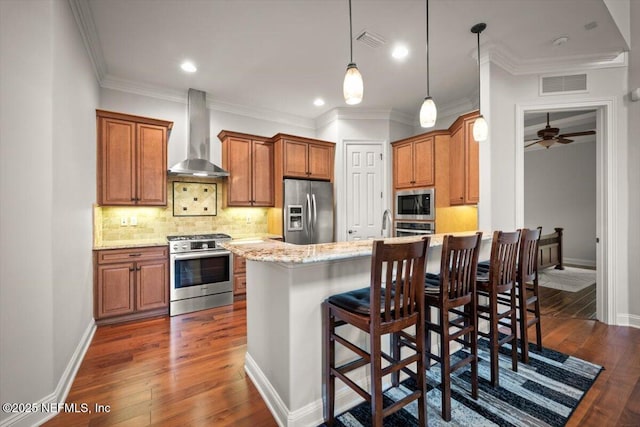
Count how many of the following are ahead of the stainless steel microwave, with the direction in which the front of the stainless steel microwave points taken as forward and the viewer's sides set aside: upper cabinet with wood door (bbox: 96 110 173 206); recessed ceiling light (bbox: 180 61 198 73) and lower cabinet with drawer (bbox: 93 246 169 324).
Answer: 3

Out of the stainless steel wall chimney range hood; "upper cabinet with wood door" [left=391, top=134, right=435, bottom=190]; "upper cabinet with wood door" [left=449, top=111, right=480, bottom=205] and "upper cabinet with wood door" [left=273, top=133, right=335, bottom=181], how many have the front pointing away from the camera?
0

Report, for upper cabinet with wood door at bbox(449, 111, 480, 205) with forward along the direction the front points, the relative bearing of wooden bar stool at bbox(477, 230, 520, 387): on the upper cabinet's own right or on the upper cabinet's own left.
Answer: on the upper cabinet's own left

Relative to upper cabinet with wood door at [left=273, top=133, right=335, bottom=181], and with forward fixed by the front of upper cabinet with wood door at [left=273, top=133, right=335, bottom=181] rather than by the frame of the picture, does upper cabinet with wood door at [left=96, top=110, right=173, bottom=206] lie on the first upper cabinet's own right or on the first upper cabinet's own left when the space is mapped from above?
on the first upper cabinet's own right

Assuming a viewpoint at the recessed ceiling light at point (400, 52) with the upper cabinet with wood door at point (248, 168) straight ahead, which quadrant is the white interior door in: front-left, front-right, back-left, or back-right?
front-right

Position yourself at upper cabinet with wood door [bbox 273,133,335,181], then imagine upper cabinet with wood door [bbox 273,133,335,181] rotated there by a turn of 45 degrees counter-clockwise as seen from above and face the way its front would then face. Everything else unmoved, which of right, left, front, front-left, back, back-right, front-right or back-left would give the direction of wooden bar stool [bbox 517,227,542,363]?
front-right

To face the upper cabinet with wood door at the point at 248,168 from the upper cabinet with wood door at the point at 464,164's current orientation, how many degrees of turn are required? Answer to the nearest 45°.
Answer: approximately 45° to its right

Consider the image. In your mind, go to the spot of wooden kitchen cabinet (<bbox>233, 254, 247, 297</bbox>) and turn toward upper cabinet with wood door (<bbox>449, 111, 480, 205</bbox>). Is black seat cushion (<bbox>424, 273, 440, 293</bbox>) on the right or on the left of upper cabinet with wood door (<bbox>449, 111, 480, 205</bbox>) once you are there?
right

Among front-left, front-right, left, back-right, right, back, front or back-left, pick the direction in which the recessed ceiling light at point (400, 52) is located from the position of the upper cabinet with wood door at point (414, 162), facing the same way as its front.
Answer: front-left

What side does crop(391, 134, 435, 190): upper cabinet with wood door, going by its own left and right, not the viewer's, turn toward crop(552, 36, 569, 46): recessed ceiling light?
left

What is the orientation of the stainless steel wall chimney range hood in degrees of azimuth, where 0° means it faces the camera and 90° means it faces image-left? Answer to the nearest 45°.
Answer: approximately 0°

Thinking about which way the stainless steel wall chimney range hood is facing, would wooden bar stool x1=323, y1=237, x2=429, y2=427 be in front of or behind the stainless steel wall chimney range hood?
in front
